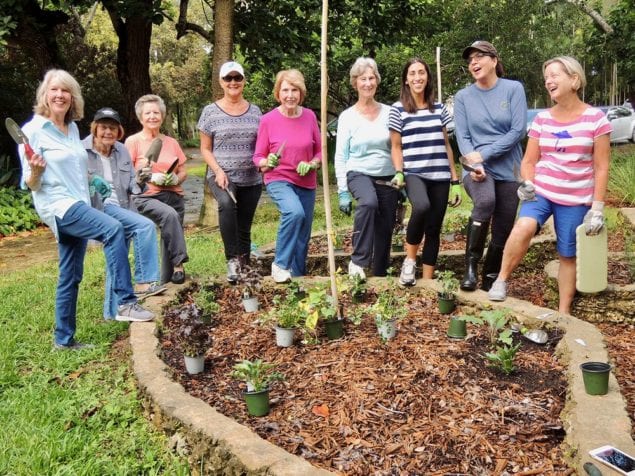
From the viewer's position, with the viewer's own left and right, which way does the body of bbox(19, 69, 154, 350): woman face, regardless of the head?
facing the viewer and to the right of the viewer

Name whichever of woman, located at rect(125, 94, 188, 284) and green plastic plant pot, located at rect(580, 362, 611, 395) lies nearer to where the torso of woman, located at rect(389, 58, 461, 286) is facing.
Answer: the green plastic plant pot

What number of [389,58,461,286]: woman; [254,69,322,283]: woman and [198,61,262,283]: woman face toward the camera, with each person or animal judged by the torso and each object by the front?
3

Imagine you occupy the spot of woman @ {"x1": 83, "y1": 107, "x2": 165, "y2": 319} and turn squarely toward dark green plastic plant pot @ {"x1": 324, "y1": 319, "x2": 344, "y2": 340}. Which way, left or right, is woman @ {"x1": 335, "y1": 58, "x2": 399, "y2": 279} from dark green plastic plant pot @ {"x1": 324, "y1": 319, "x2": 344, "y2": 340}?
left

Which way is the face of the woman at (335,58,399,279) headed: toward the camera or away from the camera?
toward the camera

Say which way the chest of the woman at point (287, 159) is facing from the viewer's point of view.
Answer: toward the camera

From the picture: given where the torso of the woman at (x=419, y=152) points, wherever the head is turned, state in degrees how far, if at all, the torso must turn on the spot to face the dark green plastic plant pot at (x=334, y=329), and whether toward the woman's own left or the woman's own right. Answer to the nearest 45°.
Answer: approximately 45° to the woman's own right

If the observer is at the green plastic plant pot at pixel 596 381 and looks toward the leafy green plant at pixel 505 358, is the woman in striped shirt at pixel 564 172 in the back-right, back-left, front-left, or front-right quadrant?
front-right

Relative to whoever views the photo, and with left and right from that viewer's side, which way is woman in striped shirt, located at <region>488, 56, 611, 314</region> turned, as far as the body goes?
facing the viewer and to the left of the viewer

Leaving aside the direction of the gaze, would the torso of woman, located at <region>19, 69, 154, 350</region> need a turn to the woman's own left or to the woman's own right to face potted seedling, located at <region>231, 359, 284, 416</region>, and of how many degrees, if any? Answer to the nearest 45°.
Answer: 0° — they already face it

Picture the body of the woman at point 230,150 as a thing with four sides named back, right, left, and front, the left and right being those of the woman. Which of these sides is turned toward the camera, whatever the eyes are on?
front

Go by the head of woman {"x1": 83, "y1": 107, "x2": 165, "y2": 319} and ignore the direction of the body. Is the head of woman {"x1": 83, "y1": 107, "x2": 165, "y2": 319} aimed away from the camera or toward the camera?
toward the camera

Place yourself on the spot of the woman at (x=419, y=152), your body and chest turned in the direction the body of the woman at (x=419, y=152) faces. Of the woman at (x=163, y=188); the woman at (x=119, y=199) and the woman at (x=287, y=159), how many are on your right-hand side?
3
